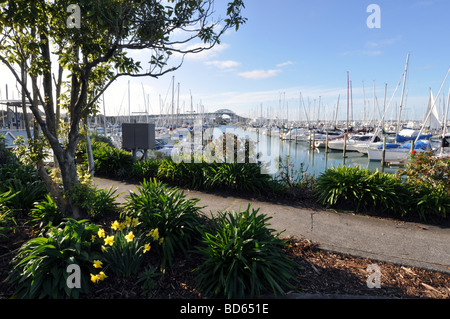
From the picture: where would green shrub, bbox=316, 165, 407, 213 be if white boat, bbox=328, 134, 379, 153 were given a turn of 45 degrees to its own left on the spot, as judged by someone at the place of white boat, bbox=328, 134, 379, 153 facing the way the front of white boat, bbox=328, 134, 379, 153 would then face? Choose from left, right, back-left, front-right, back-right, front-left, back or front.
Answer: front-left

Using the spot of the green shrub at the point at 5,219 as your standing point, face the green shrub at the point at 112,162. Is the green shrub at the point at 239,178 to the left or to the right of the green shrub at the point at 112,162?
right

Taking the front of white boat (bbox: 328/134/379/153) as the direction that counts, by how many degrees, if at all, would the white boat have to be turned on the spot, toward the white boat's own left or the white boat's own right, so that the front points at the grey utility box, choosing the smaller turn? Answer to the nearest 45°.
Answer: approximately 90° to the white boat's own left

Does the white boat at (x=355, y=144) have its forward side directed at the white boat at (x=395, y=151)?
no

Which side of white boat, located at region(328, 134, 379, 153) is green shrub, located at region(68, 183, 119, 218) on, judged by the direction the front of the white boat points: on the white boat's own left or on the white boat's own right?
on the white boat's own left

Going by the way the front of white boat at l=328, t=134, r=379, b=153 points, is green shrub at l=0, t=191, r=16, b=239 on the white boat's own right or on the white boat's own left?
on the white boat's own left

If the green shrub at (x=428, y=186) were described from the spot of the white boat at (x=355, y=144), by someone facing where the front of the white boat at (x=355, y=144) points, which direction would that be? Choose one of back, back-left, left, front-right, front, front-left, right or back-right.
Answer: left

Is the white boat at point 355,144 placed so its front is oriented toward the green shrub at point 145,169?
no

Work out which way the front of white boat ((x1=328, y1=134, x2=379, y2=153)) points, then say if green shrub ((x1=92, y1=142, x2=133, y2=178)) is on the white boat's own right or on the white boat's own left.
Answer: on the white boat's own left

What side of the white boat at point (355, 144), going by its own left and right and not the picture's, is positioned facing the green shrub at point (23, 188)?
left

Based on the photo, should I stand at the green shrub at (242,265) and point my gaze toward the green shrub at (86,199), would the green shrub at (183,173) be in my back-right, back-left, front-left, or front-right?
front-right

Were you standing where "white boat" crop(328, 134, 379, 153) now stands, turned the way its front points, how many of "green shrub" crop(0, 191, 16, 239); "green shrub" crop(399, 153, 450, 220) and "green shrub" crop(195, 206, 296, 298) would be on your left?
3

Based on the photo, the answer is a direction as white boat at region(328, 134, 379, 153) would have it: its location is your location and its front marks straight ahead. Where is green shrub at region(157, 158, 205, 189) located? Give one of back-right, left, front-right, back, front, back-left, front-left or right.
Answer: left

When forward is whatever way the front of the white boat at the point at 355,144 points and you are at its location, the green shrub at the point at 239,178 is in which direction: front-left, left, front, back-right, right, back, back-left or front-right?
left

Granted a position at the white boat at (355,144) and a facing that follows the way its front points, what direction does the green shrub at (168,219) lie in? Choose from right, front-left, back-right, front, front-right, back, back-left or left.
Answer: left

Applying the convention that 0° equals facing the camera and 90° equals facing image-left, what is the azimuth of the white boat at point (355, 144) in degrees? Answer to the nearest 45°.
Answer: approximately 90°

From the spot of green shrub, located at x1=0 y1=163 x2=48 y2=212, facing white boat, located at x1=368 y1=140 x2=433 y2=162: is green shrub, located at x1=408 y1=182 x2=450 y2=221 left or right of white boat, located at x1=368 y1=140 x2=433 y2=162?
right

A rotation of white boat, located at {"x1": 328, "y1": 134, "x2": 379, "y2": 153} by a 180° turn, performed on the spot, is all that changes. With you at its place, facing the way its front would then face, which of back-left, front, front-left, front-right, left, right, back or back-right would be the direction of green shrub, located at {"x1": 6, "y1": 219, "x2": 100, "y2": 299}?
right
